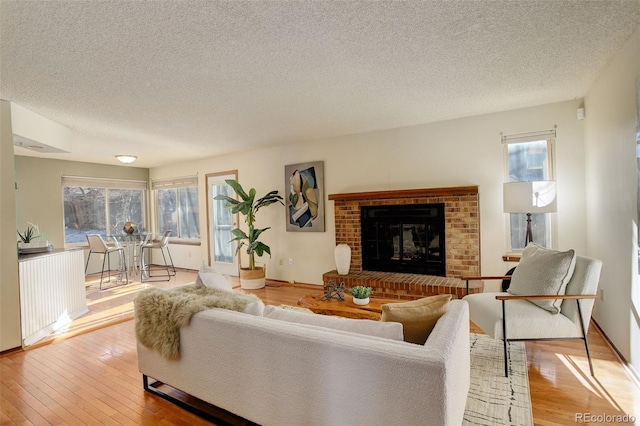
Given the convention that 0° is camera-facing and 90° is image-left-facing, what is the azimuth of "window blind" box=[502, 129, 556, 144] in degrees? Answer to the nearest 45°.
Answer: approximately 45°

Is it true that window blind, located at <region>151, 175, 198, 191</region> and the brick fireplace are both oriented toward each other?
no

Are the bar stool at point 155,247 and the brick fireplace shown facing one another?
no

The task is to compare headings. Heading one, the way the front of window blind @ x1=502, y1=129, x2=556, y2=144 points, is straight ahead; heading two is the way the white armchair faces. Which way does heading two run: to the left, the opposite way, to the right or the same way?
to the right

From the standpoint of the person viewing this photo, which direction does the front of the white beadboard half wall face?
facing the viewer and to the right of the viewer

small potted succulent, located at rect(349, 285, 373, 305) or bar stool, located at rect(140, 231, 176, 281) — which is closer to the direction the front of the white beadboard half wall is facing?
the small potted succulent

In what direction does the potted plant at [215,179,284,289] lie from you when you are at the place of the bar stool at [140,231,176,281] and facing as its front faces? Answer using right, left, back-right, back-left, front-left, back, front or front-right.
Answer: back-left

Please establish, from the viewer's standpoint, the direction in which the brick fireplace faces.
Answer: facing the viewer and to the left of the viewer

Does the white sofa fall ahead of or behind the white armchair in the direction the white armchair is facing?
ahead

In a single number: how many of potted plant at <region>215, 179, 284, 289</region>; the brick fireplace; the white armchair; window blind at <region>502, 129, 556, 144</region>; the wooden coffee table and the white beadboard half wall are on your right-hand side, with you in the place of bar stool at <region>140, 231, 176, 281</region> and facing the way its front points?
0

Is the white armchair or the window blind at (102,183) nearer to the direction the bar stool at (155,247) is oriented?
the window blind

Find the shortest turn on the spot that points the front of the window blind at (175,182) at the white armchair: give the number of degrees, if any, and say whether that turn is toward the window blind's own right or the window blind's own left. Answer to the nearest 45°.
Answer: approximately 45° to the window blind's own left

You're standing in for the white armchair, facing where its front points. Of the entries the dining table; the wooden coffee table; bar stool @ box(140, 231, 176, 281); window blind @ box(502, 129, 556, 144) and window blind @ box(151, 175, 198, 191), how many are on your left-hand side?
0

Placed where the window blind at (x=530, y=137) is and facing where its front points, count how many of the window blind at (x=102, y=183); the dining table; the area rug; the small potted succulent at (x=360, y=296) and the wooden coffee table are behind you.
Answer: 0

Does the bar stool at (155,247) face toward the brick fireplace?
no

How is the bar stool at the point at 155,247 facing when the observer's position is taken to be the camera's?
facing to the left of the viewer

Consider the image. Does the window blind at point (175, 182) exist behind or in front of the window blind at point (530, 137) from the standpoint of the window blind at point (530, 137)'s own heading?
in front

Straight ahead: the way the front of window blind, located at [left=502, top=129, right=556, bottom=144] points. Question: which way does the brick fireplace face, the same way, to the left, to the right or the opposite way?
the same way
